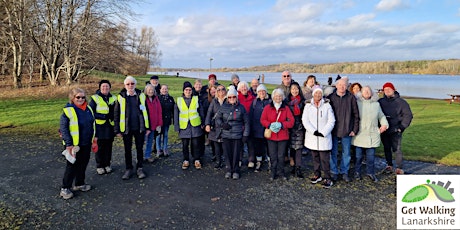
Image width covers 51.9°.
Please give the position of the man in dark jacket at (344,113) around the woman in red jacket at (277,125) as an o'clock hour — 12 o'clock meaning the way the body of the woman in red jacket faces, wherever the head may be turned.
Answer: The man in dark jacket is roughly at 9 o'clock from the woman in red jacket.

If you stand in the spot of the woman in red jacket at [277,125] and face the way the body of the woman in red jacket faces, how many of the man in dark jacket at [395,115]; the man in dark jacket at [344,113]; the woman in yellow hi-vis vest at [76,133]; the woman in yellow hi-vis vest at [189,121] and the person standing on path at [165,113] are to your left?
2

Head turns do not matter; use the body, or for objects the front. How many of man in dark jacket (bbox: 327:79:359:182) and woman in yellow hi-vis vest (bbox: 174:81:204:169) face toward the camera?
2

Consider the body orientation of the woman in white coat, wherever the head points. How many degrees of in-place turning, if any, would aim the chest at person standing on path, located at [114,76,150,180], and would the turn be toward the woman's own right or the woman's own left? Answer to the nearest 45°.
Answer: approximately 90° to the woman's own right

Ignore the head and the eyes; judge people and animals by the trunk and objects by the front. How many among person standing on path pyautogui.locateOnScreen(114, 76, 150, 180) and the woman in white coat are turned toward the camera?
2

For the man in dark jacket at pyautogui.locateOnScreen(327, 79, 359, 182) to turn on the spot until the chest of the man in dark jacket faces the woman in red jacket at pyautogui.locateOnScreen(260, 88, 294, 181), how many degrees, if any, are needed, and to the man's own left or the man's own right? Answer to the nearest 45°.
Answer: approximately 90° to the man's own right

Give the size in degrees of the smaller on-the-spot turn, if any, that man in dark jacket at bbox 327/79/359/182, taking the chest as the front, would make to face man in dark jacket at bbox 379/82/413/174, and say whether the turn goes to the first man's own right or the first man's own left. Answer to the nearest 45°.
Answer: approximately 135° to the first man's own left
